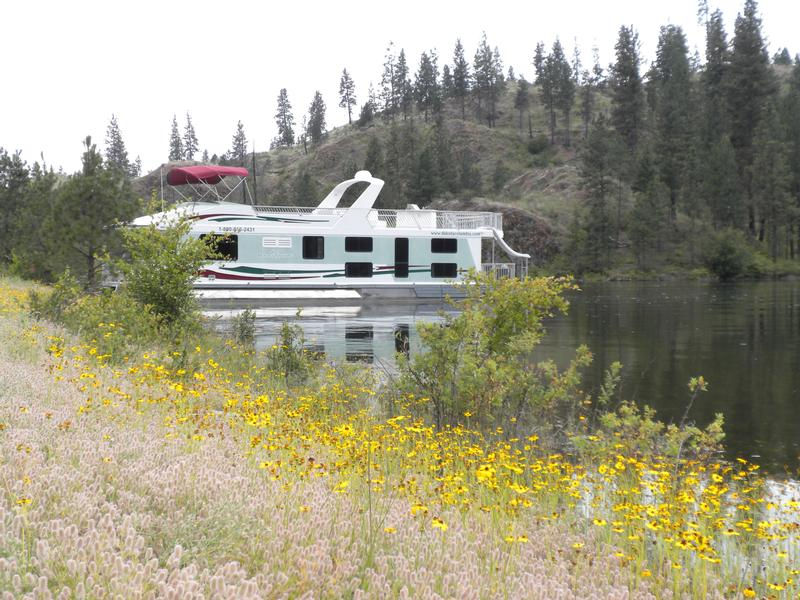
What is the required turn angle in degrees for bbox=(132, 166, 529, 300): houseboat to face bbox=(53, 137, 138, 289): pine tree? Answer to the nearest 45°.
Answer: approximately 45° to its left

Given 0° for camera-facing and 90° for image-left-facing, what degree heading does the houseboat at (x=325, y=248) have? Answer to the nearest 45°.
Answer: approximately 90°

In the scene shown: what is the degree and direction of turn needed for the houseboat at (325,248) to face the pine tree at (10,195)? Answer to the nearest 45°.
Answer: approximately 45° to its right

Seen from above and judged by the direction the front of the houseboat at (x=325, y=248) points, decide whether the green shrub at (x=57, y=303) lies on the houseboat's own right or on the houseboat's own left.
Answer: on the houseboat's own left

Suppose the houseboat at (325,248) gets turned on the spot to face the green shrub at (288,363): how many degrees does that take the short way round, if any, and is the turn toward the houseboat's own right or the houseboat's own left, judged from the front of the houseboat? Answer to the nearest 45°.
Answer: approximately 90° to the houseboat's own left

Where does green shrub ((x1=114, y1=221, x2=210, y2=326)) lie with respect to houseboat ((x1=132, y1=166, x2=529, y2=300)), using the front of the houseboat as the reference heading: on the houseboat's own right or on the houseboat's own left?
on the houseboat's own left

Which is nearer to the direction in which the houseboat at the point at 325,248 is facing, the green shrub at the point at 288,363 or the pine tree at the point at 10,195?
the pine tree

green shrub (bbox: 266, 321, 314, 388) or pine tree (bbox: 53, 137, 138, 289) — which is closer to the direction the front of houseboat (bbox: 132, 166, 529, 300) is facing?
the pine tree

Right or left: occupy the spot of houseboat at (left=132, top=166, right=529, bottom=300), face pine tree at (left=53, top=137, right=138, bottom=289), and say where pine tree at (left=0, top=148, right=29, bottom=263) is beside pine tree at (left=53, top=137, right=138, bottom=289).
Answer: right
